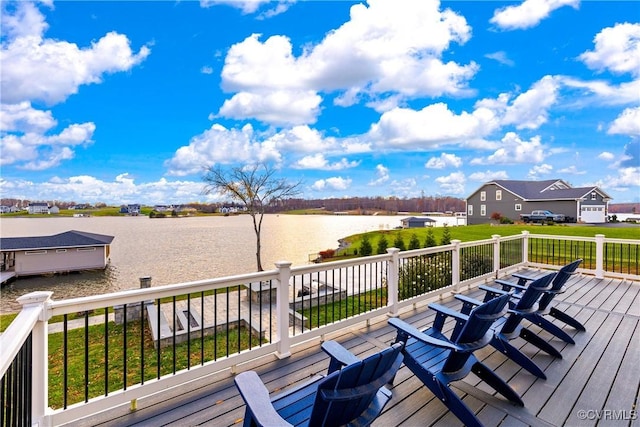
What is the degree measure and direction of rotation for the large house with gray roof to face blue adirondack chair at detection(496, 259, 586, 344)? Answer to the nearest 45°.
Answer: approximately 45° to its right

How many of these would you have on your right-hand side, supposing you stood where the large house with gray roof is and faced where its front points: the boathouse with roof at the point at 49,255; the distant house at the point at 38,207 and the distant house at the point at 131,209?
3

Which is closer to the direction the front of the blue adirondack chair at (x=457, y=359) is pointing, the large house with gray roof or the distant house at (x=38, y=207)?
the distant house

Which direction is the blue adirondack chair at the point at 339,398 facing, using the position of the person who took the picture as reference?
facing away from the viewer and to the left of the viewer

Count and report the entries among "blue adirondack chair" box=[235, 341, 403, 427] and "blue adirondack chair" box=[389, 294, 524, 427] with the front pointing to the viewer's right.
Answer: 0

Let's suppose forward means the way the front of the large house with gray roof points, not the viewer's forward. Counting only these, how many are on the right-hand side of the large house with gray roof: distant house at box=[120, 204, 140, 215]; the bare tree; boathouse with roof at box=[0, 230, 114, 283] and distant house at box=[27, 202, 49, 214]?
4

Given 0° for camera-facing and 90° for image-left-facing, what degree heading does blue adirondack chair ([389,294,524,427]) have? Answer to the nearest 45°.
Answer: approximately 135°

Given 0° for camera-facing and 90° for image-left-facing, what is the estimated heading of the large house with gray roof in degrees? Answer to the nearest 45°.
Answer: approximately 315°

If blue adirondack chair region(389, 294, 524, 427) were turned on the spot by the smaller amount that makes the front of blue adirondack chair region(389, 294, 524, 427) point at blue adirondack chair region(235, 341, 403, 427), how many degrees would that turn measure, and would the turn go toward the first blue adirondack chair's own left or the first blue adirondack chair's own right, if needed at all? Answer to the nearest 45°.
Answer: approximately 90° to the first blue adirondack chair's own left

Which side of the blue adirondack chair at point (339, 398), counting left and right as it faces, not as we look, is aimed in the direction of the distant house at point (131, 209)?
front
